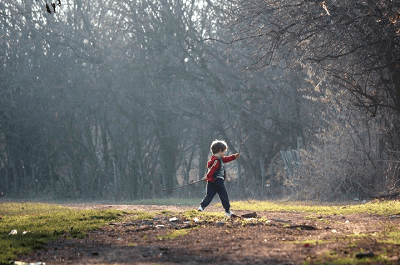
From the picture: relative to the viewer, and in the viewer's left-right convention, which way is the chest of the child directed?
facing to the right of the viewer

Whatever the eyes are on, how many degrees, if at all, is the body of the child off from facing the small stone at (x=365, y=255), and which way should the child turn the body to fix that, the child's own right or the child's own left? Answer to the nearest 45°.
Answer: approximately 90° to the child's own right
